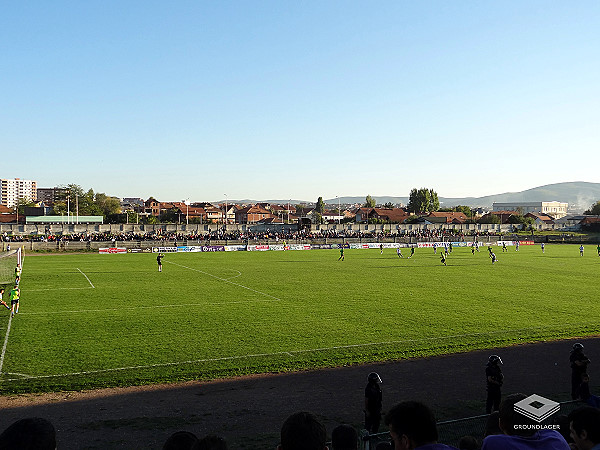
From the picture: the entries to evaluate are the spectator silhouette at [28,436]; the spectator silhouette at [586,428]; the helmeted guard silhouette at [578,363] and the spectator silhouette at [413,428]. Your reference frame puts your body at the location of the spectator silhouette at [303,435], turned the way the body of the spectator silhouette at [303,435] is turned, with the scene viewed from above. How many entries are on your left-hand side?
1

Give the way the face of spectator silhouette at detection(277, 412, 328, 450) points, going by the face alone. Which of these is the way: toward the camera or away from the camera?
away from the camera

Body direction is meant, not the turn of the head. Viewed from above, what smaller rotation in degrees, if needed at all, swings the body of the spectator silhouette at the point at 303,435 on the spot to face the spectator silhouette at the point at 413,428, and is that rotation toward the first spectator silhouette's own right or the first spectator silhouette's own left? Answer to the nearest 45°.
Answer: approximately 90° to the first spectator silhouette's own right

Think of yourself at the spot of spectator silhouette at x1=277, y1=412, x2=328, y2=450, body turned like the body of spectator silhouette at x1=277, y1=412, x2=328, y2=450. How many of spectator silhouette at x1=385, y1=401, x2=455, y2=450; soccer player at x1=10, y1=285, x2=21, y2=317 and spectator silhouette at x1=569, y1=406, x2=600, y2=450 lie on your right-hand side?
2

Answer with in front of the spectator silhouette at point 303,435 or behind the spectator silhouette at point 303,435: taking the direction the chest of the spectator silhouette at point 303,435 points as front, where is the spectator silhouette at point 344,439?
in front

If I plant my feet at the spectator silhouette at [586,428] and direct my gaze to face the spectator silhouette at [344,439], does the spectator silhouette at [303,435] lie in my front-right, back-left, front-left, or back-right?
front-left

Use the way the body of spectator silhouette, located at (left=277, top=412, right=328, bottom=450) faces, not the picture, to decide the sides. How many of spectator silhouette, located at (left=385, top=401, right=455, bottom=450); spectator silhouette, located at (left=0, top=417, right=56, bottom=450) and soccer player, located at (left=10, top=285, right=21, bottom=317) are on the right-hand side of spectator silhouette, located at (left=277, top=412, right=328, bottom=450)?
1

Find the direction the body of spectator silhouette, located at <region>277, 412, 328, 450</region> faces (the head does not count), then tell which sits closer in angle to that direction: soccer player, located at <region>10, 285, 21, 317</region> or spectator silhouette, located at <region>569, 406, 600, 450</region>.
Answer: the soccer player

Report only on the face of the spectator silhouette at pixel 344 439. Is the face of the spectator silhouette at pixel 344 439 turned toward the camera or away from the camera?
away from the camera

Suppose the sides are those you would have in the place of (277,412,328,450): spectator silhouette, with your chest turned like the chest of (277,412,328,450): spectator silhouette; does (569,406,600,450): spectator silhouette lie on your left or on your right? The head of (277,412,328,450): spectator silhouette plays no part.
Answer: on your right

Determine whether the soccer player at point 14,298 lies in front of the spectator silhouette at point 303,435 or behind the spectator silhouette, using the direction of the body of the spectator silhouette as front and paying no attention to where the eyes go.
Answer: in front

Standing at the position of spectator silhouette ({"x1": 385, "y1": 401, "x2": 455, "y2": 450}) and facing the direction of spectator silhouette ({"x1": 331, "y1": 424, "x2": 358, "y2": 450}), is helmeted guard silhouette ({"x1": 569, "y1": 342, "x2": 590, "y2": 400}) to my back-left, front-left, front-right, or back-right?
front-right

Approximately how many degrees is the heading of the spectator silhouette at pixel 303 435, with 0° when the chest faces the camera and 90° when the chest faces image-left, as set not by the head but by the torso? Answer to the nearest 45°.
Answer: approximately 180°
